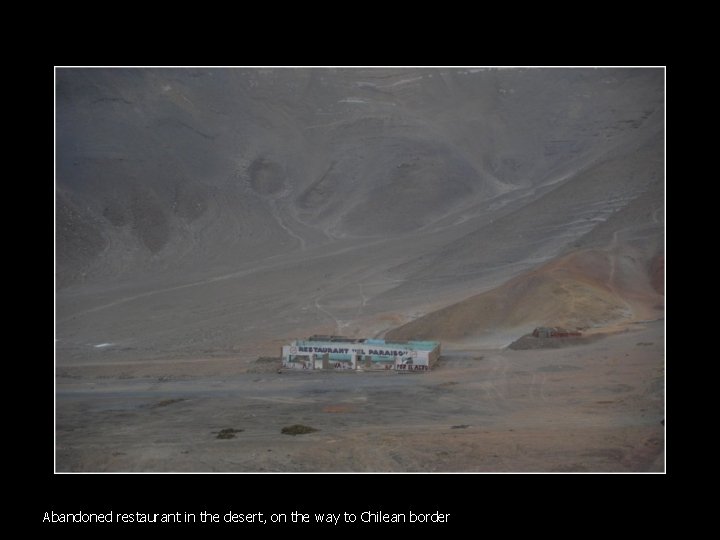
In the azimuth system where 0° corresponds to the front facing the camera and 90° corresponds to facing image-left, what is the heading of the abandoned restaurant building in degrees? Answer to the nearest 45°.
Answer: approximately 0°
